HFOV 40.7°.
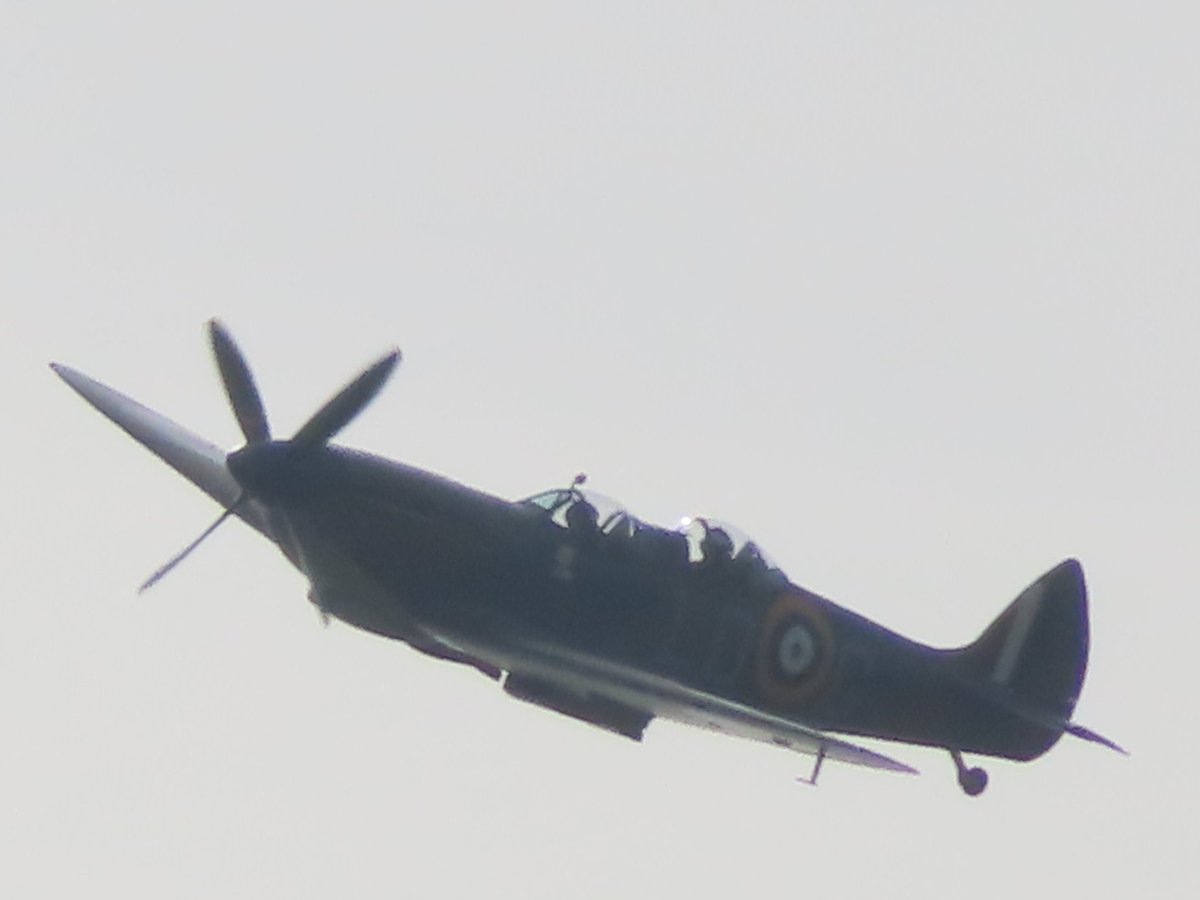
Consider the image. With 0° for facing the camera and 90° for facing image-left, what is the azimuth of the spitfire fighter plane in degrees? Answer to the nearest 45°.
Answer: approximately 45°
